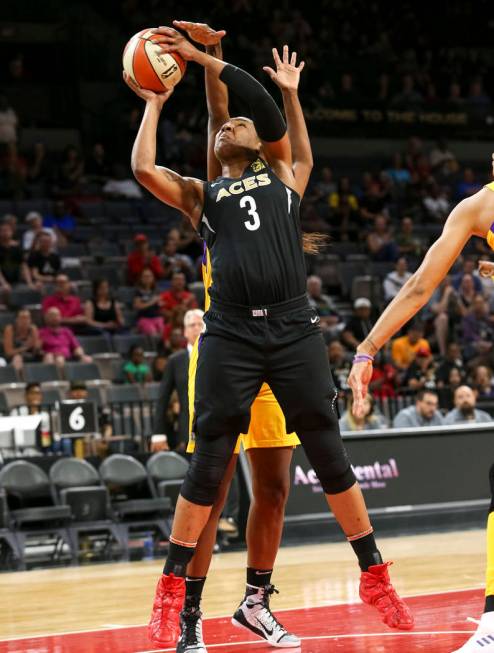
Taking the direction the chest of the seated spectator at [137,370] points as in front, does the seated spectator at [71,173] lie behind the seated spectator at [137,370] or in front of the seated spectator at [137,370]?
behind

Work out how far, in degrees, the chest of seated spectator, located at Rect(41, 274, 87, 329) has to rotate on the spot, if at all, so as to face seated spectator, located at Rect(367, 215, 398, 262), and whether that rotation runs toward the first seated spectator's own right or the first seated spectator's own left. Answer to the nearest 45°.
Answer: approximately 135° to the first seated spectator's own left

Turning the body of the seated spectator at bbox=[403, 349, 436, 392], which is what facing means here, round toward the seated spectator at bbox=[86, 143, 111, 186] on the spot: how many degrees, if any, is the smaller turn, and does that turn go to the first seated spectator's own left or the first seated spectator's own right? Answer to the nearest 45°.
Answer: approximately 135° to the first seated spectator's own right

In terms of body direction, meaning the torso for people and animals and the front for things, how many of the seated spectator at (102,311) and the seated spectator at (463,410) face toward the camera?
2

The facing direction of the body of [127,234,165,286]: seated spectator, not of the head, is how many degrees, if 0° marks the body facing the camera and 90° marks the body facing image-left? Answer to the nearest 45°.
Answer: approximately 0°

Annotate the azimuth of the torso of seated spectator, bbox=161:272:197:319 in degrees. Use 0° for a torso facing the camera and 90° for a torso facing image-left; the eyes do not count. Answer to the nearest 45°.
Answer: approximately 0°
